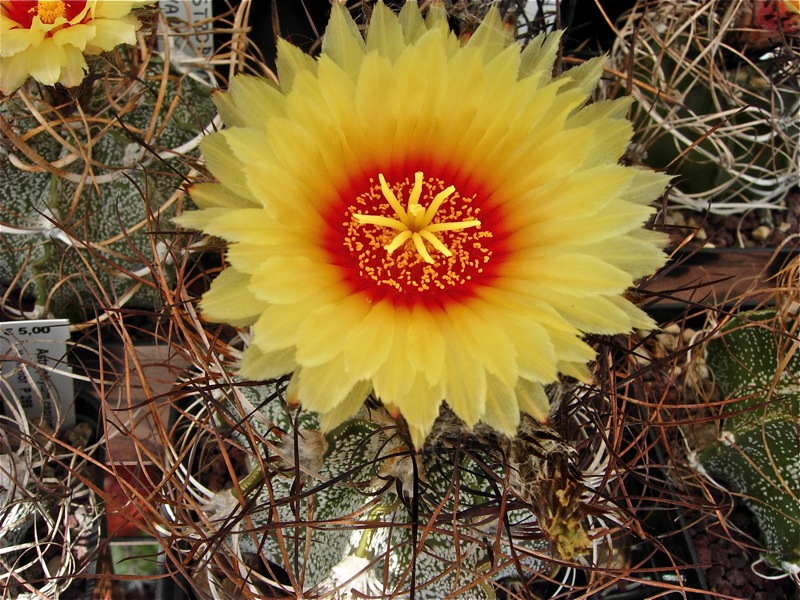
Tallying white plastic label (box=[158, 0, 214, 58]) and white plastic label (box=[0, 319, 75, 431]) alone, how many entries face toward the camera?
2

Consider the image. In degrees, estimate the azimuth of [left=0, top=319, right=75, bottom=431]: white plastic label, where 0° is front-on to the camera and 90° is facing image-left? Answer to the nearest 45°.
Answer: approximately 0°

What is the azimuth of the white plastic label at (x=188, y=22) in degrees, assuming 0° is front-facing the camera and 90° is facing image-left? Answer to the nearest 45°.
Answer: approximately 0°

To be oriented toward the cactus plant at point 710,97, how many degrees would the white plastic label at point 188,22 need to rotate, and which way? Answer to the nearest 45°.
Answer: approximately 90° to its left

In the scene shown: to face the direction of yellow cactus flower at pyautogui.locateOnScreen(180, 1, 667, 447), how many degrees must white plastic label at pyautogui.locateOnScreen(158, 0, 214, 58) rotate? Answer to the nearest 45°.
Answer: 0° — it already faces it

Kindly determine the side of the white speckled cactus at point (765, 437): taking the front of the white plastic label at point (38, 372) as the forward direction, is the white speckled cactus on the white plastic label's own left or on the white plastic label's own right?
on the white plastic label's own left
